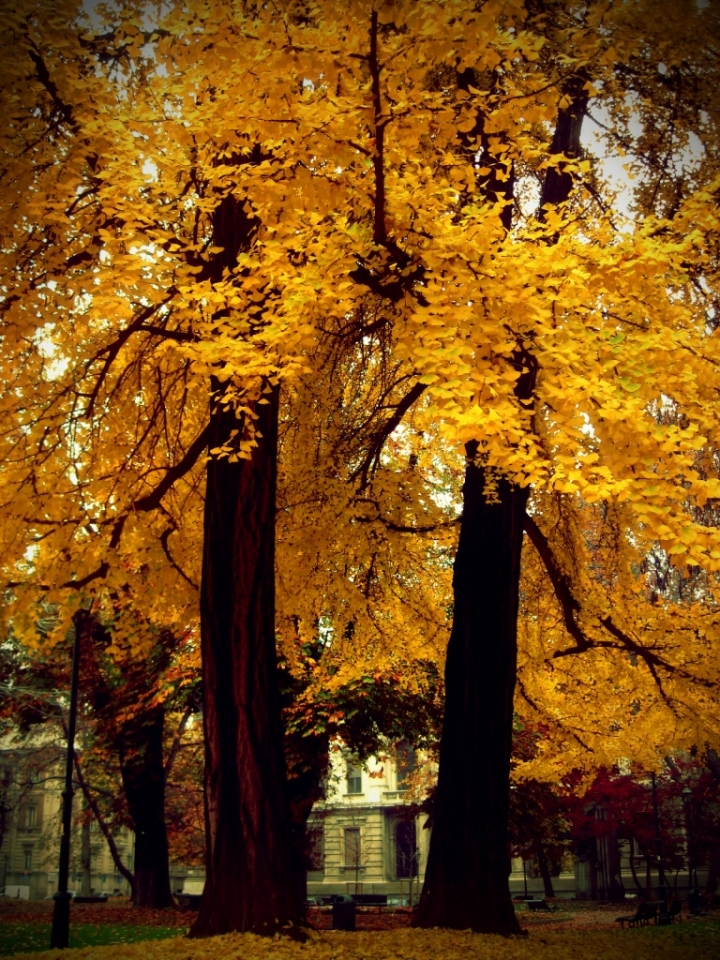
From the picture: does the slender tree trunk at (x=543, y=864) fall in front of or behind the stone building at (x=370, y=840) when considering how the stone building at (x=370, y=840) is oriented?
in front

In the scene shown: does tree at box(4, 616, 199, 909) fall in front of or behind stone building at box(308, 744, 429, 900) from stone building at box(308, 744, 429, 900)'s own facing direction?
in front

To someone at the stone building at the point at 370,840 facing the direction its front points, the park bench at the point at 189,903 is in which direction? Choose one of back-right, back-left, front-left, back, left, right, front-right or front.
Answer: front

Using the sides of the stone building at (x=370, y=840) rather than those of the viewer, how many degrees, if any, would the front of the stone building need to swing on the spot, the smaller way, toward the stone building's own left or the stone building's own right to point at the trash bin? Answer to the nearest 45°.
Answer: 0° — it already faces it

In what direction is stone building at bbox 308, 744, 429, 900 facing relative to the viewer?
toward the camera

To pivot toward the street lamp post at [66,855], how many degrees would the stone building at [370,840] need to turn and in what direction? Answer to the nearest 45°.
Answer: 0° — it already faces it

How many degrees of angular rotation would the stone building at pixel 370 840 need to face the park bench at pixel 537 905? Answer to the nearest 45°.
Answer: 0° — it already faces it

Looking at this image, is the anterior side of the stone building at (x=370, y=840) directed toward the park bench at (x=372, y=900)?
yes
